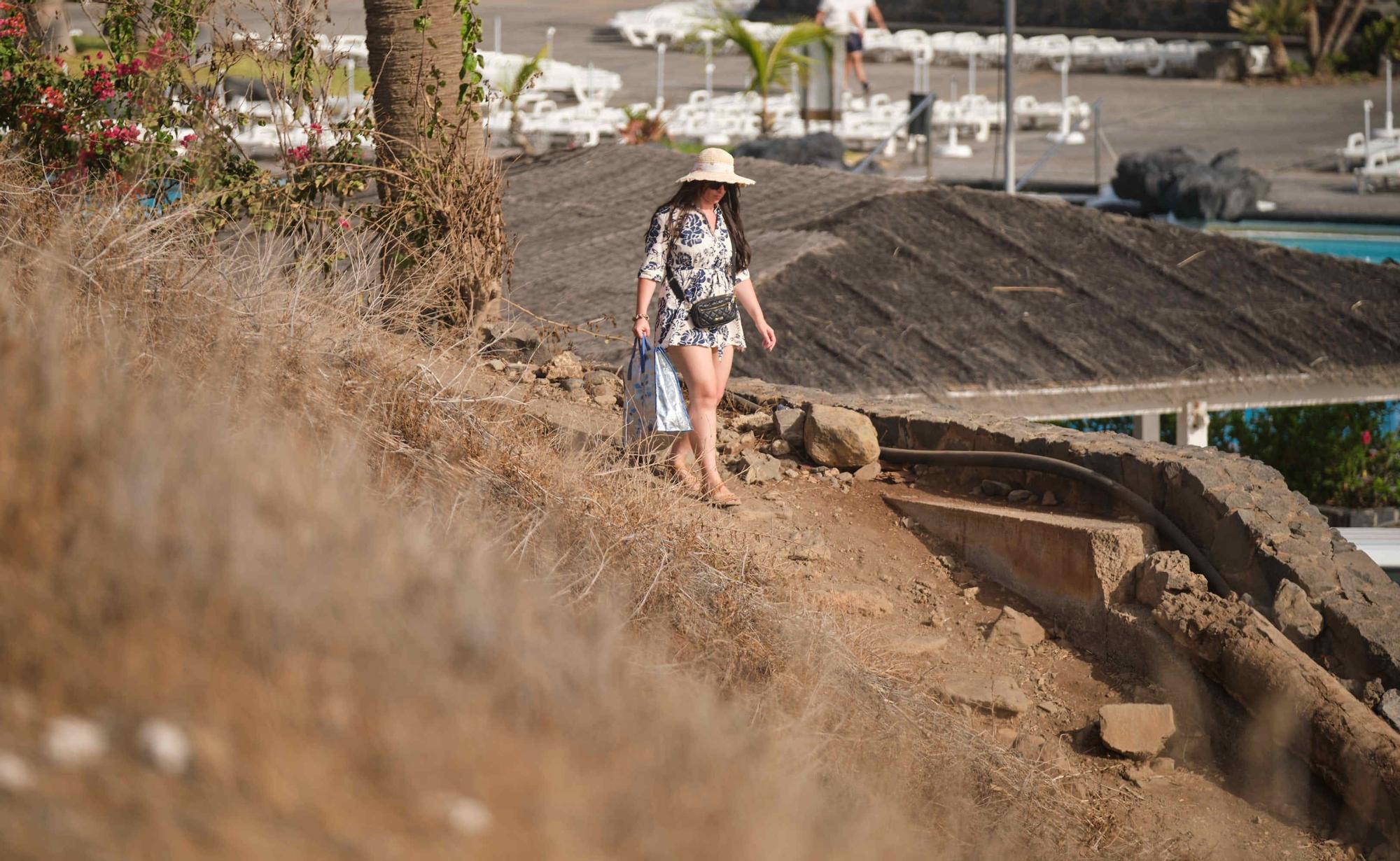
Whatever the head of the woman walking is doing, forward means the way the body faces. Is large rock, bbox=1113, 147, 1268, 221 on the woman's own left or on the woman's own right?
on the woman's own left

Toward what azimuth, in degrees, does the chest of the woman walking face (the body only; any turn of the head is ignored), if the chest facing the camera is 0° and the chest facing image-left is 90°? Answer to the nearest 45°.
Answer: approximately 315°

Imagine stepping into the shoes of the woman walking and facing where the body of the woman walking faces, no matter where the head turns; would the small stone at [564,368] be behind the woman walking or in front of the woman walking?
behind

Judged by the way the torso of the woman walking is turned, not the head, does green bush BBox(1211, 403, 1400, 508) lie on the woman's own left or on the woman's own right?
on the woman's own left

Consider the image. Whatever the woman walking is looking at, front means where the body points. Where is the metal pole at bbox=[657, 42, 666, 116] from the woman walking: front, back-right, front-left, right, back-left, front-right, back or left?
back-left

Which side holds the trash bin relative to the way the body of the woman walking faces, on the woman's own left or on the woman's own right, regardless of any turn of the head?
on the woman's own left

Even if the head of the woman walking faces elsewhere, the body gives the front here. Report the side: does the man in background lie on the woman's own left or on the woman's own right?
on the woman's own left

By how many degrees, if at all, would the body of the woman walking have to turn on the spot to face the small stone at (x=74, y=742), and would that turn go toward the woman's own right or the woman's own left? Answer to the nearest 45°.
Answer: approximately 45° to the woman's own right

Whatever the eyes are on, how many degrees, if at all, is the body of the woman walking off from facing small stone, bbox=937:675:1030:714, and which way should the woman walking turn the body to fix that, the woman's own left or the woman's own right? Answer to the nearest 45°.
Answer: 0° — they already face it

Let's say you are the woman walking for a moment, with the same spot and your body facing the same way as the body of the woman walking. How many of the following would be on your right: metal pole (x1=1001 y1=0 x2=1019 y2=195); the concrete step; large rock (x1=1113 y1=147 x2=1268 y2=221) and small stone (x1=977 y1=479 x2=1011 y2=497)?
0

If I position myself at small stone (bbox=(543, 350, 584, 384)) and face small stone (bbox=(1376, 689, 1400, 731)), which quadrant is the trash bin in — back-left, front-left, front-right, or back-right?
back-left

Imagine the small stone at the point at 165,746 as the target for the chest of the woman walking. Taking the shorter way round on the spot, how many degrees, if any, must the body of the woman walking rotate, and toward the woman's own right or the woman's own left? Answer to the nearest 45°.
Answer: approximately 45° to the woman's own right

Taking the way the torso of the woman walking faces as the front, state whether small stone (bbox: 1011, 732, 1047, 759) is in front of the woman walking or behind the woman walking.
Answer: in front

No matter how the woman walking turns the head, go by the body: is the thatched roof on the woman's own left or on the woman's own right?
on the woman's own left

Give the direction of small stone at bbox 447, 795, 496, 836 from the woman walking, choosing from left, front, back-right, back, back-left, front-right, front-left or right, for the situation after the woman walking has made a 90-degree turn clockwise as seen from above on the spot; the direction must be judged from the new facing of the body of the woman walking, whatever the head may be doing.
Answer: front-left

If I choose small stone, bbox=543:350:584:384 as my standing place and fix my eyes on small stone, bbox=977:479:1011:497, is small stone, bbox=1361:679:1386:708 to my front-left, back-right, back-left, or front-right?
front-right
